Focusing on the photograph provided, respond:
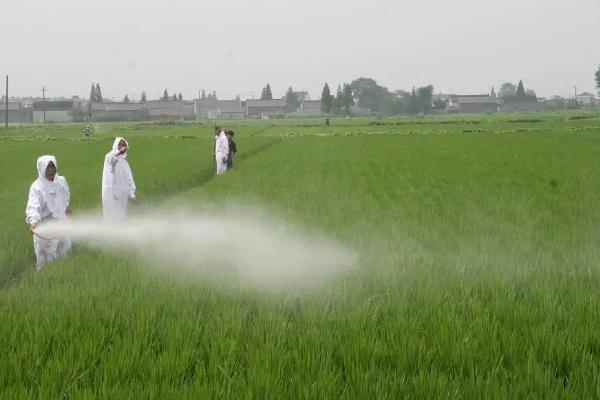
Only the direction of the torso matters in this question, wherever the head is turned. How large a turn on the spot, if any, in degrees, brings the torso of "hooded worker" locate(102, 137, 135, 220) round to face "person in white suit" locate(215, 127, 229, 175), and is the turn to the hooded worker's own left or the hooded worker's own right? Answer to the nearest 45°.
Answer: approximately 135° to the hooded worker's own left

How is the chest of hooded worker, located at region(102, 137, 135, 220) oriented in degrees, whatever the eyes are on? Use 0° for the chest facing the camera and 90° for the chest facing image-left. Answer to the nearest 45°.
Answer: approximately 315°

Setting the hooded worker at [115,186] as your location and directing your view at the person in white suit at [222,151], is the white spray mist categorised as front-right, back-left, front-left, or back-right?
back-right

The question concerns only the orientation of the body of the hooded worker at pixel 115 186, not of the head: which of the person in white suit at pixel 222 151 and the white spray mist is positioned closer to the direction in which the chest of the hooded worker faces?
the white spray mist

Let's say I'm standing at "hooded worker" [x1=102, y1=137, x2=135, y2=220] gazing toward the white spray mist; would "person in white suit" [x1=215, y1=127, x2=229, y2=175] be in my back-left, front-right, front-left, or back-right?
back-left
